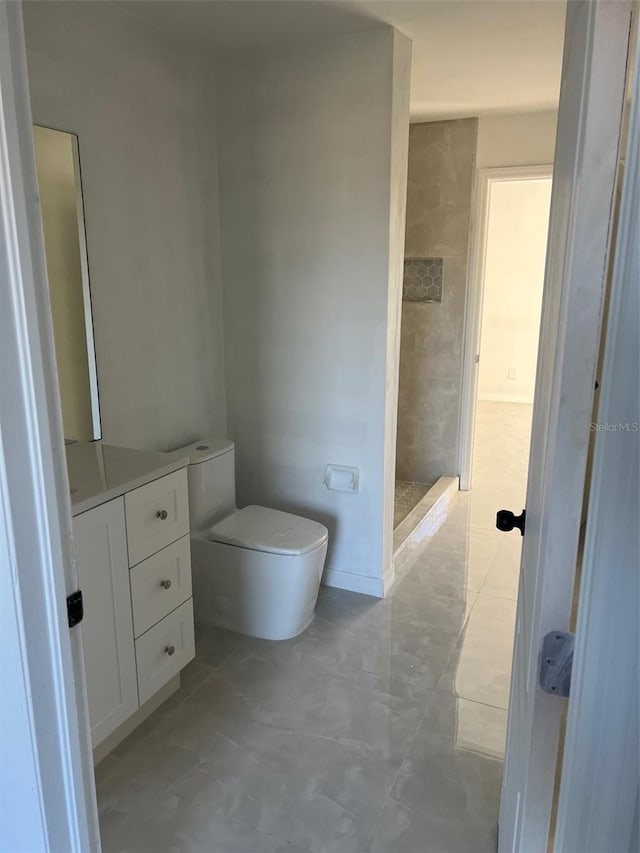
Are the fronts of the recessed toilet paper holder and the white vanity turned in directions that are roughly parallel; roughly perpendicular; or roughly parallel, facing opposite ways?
roughly perpendicular

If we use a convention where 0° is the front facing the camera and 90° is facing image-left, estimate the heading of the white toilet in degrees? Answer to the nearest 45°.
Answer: approximately 315°

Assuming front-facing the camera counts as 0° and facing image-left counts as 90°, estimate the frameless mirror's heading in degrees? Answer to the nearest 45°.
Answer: approximately 315°

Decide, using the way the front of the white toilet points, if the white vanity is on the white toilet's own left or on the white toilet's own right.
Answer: on the white toilet's own right

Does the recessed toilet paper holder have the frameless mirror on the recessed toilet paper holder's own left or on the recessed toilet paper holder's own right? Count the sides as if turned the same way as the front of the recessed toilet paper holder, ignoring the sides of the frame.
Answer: on the recessed toilet paper holder's own right

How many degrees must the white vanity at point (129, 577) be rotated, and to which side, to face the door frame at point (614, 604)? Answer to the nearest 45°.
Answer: approximately 45° to its right

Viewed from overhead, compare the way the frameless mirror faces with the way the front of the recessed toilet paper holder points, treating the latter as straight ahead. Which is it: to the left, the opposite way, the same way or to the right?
to the left
